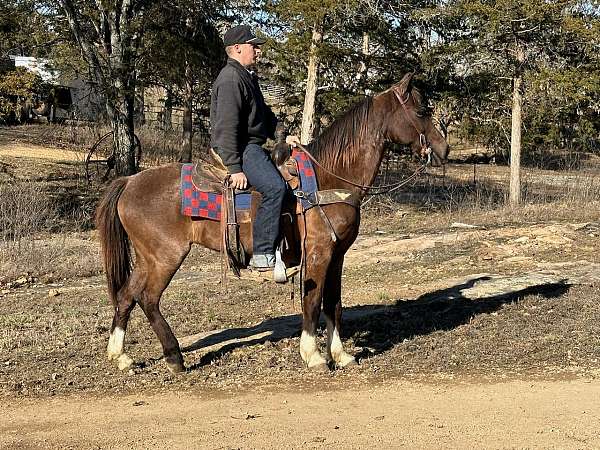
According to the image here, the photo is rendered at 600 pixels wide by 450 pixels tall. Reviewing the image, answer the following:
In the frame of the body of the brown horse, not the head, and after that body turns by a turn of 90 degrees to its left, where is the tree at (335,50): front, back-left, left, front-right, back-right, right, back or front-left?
front

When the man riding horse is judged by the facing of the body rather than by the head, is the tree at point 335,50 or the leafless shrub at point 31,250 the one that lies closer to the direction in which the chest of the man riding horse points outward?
the tree

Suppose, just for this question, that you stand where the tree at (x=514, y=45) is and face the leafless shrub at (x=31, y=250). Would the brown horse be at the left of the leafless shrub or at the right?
left

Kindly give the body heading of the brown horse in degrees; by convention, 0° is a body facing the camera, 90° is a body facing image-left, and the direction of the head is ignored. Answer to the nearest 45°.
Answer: approximately 270°

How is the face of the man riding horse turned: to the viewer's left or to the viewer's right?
to the viewer's right

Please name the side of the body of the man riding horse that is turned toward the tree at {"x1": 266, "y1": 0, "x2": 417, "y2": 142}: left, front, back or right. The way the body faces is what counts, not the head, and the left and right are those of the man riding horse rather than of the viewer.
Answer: left

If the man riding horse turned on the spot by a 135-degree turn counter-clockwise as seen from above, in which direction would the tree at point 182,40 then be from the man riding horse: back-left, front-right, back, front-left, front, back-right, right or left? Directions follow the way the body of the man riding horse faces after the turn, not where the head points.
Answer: front-right

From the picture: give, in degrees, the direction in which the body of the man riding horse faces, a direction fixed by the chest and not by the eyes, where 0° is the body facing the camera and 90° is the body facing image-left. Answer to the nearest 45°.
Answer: approximately 270°

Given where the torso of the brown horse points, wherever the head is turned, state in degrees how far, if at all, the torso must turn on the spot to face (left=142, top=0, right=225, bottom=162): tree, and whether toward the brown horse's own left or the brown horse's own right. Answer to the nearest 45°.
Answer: approximately 90° to the brown horse's own left
